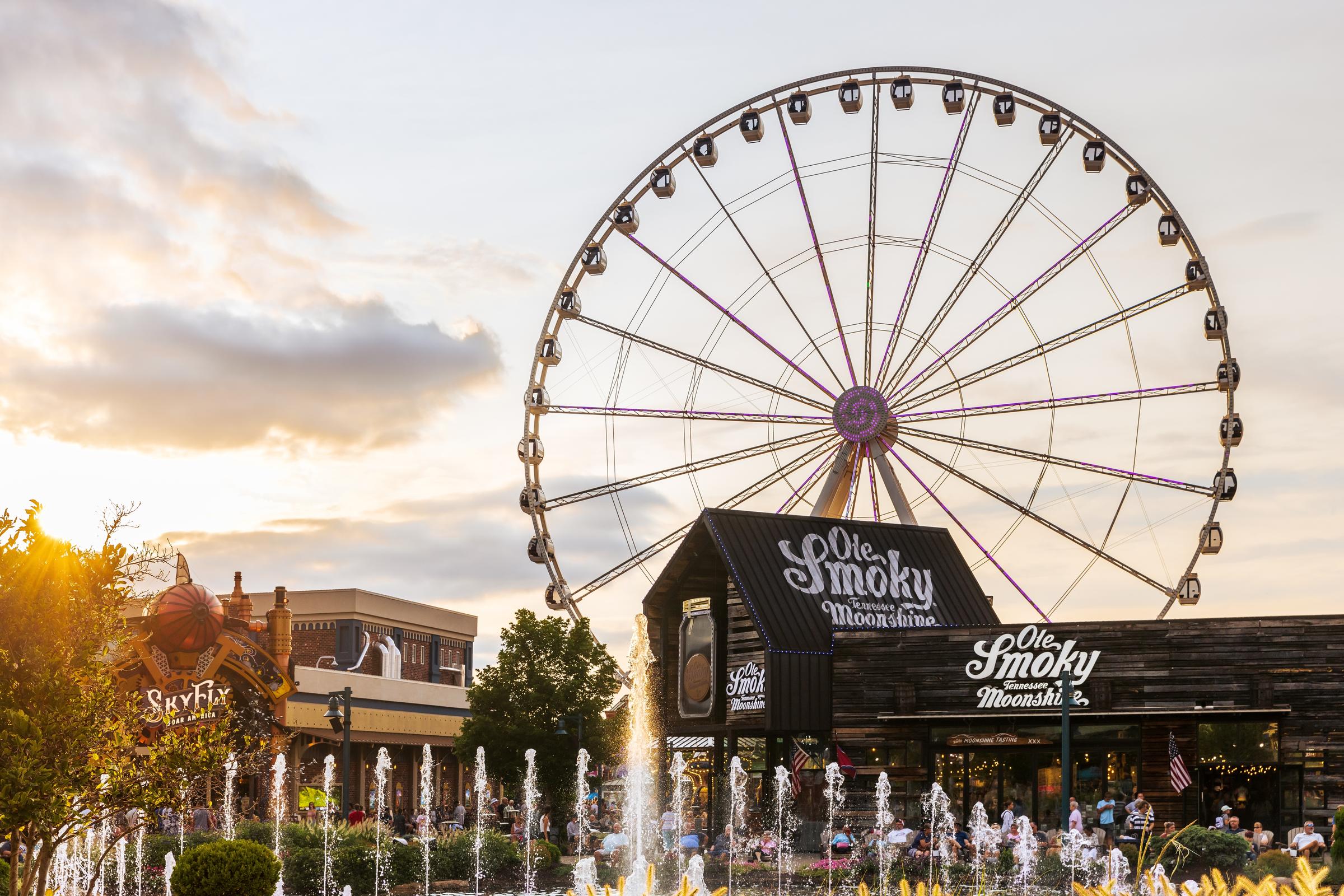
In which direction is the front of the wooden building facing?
toward the camera

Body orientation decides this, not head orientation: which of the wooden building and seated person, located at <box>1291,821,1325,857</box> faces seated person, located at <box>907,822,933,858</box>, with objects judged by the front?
the wooden building

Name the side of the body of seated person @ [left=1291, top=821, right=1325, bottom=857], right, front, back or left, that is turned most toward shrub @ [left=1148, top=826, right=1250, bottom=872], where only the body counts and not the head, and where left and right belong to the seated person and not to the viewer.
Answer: right

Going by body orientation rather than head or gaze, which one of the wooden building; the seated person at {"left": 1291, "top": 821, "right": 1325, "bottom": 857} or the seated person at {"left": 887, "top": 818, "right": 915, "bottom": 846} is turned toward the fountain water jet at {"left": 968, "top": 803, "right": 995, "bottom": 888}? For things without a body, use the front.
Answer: the wooden building

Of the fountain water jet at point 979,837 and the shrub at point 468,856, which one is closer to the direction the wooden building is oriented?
the fountain water jet

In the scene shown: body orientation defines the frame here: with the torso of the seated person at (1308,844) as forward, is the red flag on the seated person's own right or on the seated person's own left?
on the seated person's own right

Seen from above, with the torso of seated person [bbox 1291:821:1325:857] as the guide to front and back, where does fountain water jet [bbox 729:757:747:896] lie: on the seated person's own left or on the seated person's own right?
on the seated person's own right

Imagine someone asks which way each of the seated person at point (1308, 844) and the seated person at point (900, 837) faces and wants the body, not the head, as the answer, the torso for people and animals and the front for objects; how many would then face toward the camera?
2

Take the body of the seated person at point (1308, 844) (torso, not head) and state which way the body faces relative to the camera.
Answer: toward the camera

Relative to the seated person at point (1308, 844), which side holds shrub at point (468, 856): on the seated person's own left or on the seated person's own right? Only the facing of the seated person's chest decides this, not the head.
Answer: on the seated person's own right

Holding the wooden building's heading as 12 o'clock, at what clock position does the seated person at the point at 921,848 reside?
The seated person is roughly at 12 o'clock from the wooden building.

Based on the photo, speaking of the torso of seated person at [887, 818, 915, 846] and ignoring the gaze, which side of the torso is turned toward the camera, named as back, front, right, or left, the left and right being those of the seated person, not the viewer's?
front
